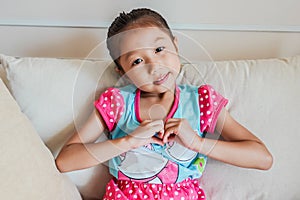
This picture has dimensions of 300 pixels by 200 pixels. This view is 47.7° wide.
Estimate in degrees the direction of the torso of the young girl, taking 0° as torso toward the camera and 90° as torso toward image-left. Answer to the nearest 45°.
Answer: approximately 0°

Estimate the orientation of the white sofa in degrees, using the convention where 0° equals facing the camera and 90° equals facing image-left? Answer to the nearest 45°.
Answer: approximately 0°
